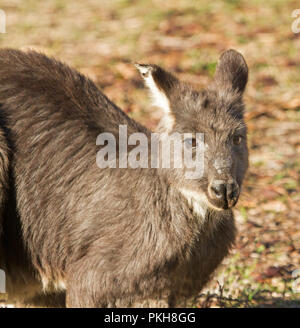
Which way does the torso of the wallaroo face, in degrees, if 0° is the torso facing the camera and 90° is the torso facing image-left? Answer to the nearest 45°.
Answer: approximately 315°
